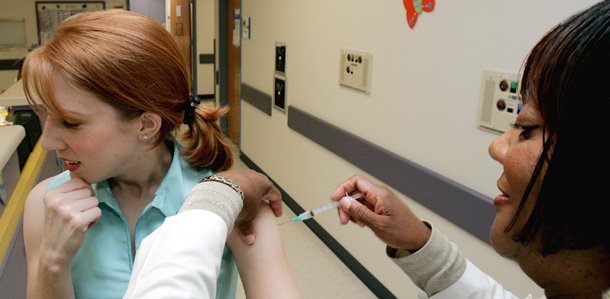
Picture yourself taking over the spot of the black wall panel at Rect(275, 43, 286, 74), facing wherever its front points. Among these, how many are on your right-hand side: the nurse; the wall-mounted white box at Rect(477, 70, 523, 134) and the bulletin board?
1

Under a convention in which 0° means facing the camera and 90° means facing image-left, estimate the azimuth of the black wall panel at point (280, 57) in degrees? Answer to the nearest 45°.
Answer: approximately 45°

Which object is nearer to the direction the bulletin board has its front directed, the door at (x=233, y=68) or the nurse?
the nurse

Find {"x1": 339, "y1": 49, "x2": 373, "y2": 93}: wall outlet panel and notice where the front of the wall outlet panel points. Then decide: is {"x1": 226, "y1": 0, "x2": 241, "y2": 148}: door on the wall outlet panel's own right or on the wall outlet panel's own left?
on the wall outlet panel's own right

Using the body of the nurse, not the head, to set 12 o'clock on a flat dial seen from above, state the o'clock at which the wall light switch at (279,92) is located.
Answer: The wall light switch is roughly at 2 o'clock from the nurse.

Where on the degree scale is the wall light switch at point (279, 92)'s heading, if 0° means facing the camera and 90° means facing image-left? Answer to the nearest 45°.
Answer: approximately 45°

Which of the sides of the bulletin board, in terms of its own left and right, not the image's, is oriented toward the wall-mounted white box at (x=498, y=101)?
front

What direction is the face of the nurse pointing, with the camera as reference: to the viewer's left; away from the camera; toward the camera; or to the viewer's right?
to the viewer's left

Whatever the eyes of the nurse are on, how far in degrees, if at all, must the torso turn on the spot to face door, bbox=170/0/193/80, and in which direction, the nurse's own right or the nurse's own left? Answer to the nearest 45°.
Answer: approximately 45° to the nurse's own right

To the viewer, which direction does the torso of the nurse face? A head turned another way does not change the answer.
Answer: to the viewer's left

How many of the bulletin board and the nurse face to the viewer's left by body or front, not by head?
1

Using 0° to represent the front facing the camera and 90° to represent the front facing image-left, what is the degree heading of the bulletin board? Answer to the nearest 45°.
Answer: approximately 0°

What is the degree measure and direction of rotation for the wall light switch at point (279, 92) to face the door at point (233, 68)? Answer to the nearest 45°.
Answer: approximately 135° to its right

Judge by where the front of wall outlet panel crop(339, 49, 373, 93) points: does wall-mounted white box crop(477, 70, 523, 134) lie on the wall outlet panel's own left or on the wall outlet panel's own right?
on the wall outlet panel's own left
